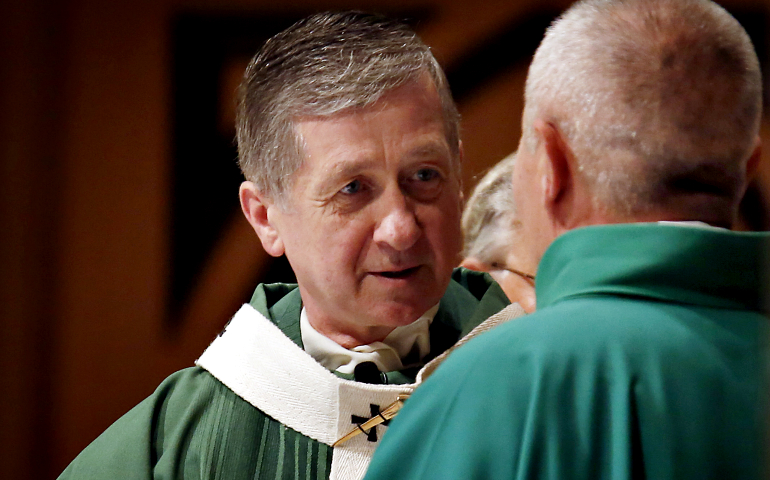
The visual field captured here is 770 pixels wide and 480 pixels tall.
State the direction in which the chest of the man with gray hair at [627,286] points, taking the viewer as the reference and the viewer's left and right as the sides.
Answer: facing away from the viewer and to the left of the viewer

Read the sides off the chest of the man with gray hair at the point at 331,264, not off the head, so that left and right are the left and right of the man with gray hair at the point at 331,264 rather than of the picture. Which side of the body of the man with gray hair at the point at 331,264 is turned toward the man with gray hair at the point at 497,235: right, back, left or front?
left

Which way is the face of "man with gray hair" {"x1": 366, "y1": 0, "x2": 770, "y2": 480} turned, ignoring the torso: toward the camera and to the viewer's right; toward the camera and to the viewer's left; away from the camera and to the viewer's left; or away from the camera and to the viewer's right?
away from the camera and to the viewer's left

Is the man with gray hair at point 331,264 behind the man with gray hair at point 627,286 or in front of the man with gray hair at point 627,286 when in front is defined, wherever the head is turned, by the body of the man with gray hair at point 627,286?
in front

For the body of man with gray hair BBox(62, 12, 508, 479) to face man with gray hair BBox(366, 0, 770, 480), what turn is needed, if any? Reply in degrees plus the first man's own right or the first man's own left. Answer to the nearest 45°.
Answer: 0° — they already face them

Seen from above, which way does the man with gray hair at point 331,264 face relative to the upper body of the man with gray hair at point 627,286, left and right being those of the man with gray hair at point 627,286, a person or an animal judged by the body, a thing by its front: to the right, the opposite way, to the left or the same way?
the opposite way

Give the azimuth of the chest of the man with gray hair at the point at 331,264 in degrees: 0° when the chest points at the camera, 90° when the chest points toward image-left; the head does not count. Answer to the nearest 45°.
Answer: approximately 315°

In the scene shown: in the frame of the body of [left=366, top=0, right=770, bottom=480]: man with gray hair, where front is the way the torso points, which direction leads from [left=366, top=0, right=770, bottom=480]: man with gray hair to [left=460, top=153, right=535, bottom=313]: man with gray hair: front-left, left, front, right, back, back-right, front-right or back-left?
front-right

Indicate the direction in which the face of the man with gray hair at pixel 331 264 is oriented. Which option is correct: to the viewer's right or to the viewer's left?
to the viewer's right
